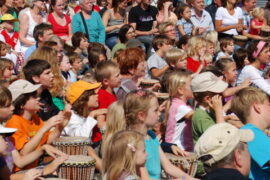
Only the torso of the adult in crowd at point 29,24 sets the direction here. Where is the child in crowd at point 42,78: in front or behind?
in front

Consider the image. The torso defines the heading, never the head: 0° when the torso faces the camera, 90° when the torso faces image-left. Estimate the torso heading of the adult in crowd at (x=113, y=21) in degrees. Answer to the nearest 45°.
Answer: approximately 315°

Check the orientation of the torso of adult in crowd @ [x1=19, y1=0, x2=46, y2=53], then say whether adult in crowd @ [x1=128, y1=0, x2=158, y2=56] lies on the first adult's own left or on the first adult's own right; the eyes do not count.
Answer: on the first adult's own left

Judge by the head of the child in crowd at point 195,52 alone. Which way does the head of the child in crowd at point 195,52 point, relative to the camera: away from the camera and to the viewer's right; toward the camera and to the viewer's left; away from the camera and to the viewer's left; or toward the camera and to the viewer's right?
toward the camera and to the viewer's right

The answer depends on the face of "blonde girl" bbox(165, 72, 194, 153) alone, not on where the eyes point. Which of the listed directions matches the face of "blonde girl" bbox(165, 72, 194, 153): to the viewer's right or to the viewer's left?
to the viewer's right

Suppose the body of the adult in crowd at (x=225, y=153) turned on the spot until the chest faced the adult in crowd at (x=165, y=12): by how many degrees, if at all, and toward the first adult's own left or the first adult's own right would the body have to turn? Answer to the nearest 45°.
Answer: approximately 45° to the first adult's own left

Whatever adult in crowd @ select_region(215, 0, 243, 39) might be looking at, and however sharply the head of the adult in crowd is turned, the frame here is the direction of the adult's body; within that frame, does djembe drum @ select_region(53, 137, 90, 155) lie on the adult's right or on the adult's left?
on the adult's right

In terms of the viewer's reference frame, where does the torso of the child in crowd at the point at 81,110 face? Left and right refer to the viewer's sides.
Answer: facing to the right of the viewer

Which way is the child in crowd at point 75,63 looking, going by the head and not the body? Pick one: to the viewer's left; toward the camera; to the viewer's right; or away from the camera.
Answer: to the viewer's right
